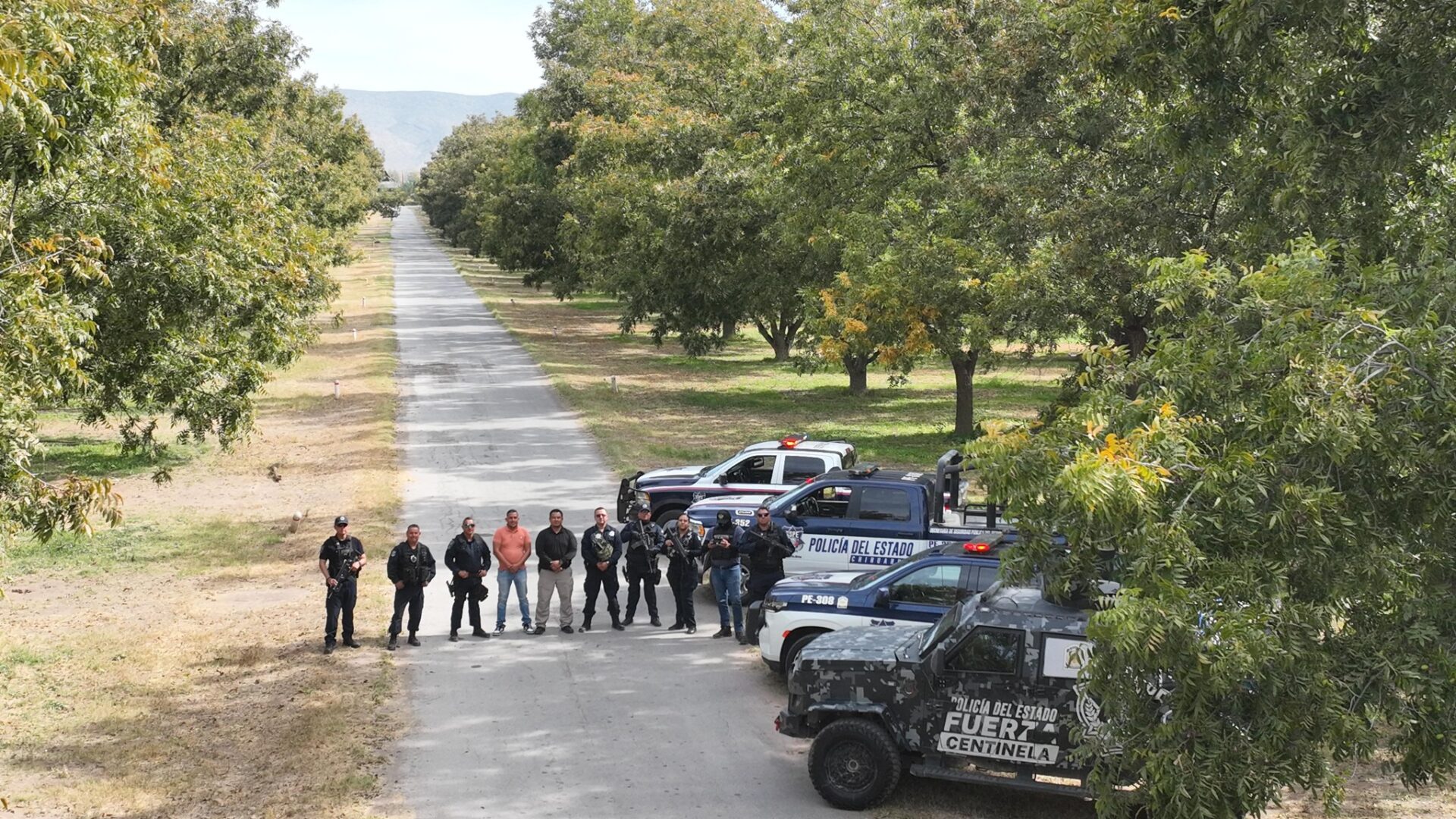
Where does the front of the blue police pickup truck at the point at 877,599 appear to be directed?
to the viewer's left

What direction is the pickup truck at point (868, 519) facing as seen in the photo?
to the viewer's left

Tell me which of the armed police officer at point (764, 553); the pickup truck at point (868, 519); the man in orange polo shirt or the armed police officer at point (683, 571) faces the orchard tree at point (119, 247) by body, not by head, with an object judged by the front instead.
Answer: the pickup truck

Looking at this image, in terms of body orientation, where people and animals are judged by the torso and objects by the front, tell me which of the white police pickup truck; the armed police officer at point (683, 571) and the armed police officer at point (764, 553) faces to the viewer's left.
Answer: the white police pickup truck

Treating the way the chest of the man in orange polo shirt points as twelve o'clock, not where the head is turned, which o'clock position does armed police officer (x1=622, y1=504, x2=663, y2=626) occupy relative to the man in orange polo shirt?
The armed police officer is roughly at 9 o'clock from the man in orange polo shirt.

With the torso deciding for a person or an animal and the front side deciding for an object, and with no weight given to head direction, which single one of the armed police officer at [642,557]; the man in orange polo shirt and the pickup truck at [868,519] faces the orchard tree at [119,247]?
the pickup truck

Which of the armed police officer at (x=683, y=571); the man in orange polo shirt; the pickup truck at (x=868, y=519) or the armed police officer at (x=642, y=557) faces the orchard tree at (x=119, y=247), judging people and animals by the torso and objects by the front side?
the pickup truck

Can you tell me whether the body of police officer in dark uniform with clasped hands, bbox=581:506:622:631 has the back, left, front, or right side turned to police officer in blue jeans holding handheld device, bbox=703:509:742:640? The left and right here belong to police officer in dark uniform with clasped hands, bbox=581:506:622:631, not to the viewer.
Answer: left
